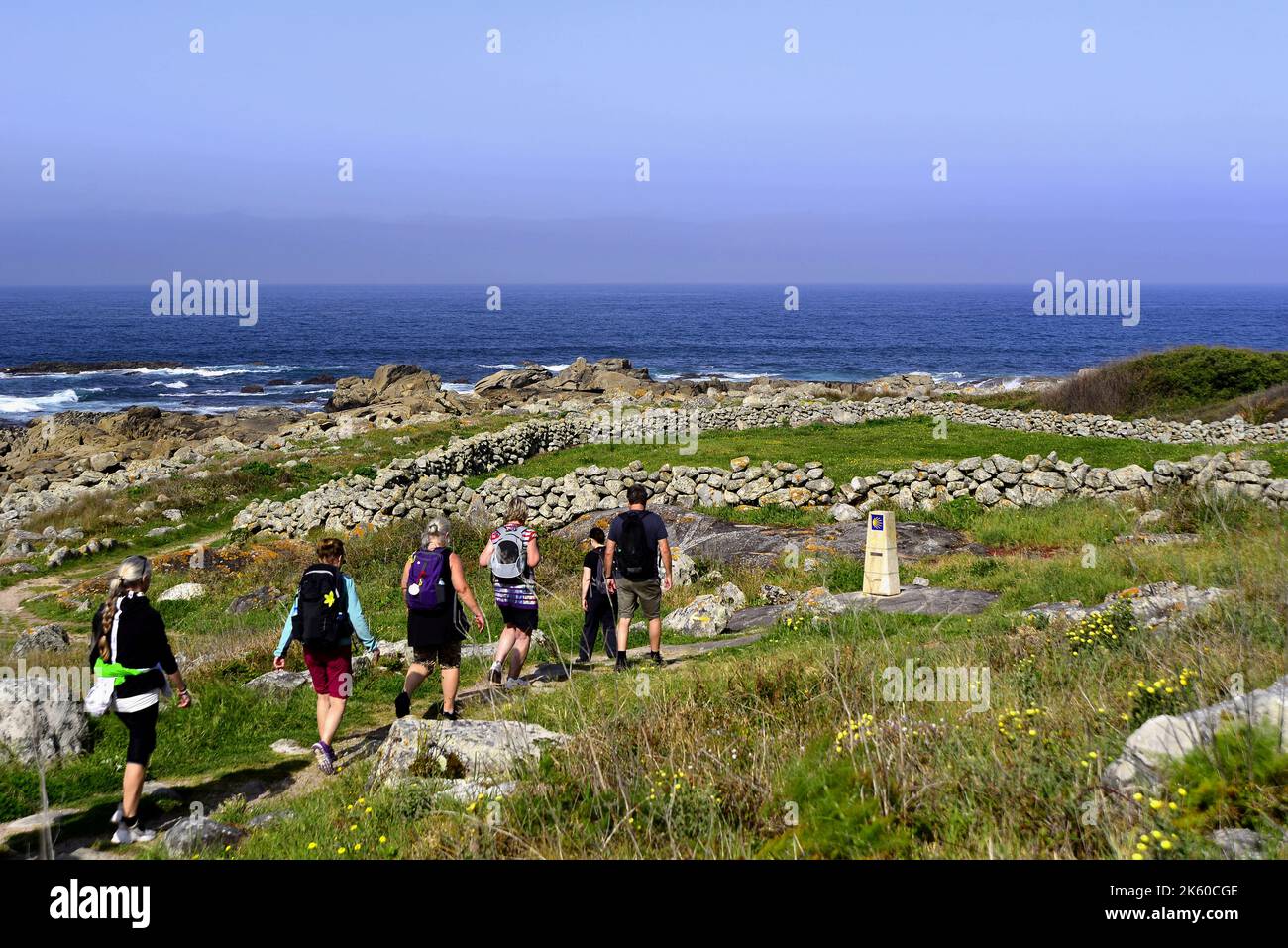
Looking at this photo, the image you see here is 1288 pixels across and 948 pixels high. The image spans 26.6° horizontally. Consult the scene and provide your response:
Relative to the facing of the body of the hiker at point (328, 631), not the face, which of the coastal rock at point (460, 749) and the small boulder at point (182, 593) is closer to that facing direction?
the small boulder

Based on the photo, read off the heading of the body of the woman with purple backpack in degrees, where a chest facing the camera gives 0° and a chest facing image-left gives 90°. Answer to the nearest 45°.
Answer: approximately 225°

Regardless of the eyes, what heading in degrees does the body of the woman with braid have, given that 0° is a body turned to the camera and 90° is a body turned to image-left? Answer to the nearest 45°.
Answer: approximately 225°

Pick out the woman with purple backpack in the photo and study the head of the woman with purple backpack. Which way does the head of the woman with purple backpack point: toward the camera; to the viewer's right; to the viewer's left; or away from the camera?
away from the camera

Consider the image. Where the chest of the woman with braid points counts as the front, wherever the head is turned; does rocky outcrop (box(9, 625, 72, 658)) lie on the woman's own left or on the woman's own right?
on the woman's own left

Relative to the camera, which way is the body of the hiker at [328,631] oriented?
away from the camera

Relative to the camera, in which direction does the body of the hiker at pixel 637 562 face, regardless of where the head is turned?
away from the camera

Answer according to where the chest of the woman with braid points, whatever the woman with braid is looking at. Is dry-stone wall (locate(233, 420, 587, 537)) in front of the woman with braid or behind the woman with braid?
in front
